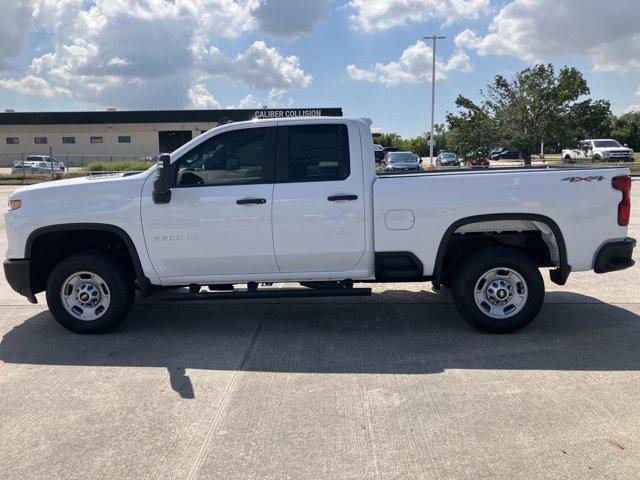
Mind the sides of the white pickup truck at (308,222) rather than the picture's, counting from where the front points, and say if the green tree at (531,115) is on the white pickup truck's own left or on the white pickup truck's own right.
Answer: on the white pickup truck's own right

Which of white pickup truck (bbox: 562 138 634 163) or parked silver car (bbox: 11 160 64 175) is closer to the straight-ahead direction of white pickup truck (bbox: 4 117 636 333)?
the parked silver car

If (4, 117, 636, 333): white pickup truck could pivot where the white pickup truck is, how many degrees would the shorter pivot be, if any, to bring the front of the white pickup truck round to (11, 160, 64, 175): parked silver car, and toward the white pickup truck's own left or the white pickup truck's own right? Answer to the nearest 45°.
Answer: approximately 45° to the white pickup truck's own right

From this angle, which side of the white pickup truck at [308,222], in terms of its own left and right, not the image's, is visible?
left

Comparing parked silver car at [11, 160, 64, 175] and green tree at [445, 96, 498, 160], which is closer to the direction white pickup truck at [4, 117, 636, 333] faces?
the parked silver car

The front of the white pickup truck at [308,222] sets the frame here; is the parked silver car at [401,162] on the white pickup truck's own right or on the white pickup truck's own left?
on the white pickup truck's own right

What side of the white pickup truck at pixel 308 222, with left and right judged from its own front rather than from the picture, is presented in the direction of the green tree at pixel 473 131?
right

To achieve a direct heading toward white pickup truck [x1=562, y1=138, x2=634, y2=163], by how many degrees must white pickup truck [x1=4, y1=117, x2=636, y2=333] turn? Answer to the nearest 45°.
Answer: approximately 135° to its right

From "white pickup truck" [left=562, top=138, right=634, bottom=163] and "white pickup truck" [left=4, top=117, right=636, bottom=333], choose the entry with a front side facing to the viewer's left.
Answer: "white pickup truck" [left=4, top=117, right=636, bottom=333]

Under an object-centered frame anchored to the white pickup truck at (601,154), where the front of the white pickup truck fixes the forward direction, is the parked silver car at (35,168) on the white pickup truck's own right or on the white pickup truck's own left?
on the white pickup truck's own right

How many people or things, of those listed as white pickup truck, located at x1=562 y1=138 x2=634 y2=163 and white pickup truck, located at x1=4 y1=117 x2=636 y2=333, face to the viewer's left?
1
